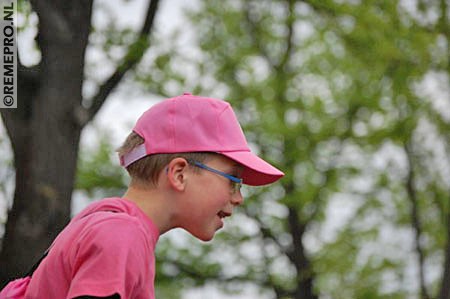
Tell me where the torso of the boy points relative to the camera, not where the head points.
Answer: to the viewer's right

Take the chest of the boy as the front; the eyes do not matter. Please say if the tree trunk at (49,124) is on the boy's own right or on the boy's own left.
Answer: on the boy's own left

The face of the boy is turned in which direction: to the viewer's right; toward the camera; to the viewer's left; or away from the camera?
to the viewer's right
